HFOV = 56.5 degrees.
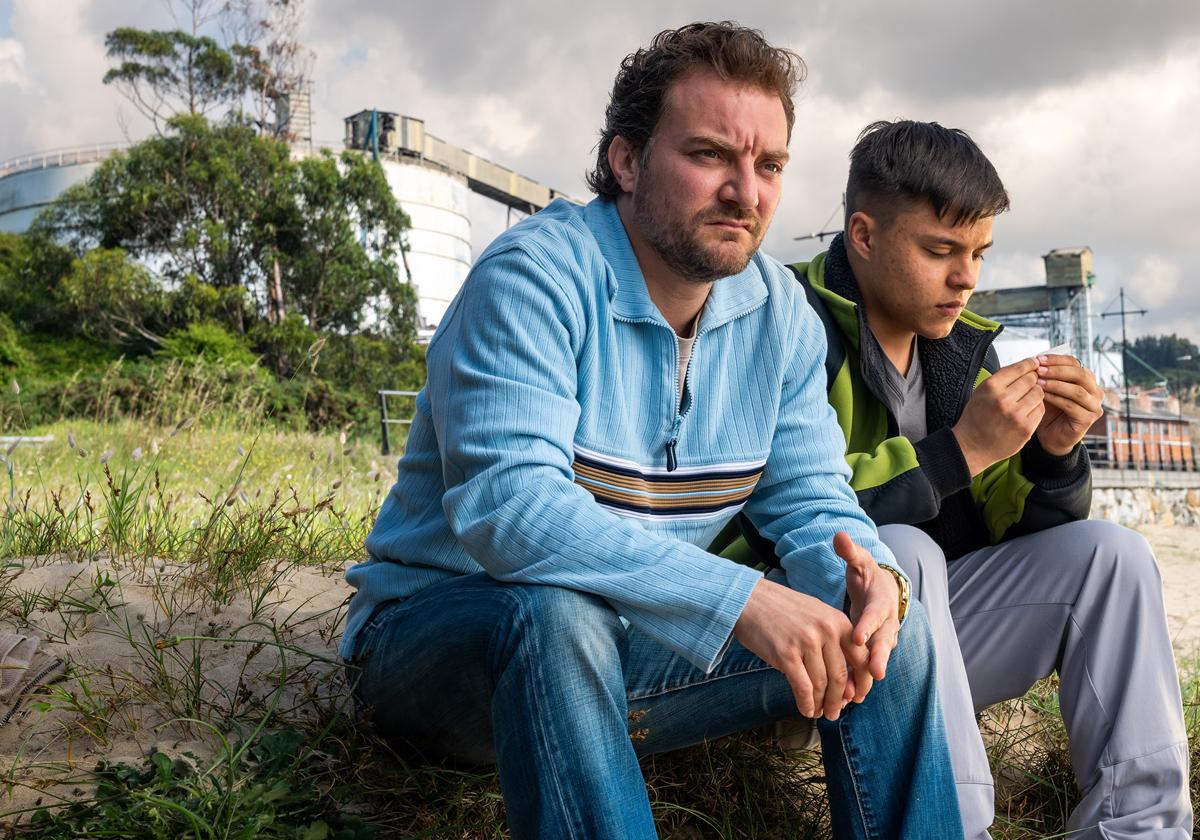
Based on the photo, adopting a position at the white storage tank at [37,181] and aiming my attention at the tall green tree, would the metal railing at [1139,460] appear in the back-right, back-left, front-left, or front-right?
front-left

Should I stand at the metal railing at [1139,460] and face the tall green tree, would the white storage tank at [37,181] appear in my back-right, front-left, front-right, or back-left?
front-right

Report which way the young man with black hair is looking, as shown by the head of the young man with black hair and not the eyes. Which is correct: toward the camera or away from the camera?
toward the camera

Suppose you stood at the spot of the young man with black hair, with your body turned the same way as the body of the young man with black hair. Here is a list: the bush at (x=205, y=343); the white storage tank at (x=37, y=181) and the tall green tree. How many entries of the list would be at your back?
3

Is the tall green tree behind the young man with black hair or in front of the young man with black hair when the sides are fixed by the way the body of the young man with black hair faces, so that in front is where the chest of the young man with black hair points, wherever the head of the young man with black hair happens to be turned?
behind

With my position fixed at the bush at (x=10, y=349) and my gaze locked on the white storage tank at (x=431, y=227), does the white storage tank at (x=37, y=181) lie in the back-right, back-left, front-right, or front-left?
front-left

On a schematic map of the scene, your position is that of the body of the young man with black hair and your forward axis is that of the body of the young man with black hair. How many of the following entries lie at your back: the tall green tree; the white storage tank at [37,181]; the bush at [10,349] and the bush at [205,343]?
4
